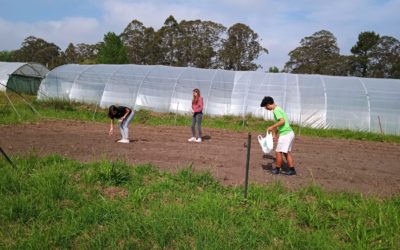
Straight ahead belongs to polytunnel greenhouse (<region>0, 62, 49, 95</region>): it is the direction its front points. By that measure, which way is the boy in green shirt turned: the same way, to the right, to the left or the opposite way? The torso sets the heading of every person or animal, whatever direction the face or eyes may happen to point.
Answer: the opposite way

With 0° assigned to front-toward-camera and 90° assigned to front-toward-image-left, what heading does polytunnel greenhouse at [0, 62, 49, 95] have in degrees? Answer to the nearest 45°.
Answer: approximately 315°

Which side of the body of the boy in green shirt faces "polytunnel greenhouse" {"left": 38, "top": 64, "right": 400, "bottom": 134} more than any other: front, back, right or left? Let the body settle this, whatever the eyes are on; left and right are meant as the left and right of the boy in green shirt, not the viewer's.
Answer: right

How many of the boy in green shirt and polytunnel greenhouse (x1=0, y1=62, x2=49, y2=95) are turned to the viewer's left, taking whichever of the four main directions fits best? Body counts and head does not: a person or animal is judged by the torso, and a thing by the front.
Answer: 1

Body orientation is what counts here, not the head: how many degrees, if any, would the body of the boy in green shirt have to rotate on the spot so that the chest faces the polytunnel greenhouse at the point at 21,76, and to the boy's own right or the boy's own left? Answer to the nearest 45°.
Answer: approximately 45° to the boy's own right

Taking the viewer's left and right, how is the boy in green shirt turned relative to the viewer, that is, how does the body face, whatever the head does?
facing to the left of the viewer

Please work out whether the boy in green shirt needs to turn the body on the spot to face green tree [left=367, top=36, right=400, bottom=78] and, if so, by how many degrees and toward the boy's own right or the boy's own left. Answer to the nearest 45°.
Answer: approximately 90° to the boy's own right

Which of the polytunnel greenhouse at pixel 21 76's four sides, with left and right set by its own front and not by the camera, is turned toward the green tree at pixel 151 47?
left

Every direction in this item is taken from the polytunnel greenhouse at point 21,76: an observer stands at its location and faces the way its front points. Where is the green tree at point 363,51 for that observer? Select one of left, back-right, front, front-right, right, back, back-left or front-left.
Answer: front-left

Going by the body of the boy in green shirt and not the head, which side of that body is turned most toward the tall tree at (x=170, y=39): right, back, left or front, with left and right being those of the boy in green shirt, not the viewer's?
right
